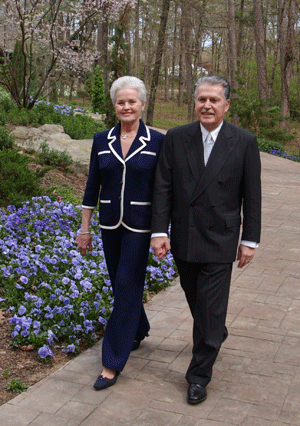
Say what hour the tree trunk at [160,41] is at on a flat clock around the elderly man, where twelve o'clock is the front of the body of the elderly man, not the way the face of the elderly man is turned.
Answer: The tree trunk is roughly at 6 o'clock from the elderly man.

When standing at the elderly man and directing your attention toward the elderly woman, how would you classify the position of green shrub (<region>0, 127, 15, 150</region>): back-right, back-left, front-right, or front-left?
front-right

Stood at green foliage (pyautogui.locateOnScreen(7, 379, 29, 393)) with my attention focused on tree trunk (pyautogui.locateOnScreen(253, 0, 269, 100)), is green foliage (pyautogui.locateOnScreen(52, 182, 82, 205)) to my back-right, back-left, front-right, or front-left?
front-left

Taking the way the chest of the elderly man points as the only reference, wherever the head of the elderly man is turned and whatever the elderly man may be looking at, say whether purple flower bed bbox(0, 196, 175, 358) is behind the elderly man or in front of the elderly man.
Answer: behind

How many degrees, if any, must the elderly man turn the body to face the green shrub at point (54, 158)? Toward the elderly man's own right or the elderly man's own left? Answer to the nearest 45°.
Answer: approximately 135° to the elderly man's own right

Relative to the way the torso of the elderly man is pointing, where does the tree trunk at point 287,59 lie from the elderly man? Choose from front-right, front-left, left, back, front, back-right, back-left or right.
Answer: back

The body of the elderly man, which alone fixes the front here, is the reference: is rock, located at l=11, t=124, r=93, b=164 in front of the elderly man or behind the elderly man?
behind

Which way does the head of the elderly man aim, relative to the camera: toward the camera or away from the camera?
toward the camera

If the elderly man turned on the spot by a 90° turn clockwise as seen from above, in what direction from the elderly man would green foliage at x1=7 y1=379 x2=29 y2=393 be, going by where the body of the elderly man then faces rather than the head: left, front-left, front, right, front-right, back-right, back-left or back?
front

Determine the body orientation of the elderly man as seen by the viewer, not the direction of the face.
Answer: toward the camera

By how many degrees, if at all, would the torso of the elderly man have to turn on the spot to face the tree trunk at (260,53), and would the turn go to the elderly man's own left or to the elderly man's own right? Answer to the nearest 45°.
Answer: approximately 180°
